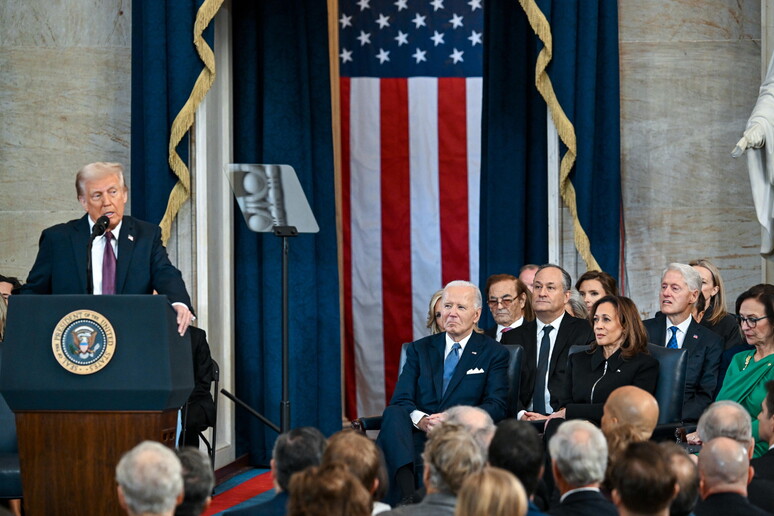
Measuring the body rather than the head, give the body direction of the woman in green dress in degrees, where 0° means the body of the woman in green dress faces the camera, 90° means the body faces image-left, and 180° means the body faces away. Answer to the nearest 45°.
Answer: approximately 45°

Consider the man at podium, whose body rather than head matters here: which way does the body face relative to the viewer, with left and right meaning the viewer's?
facing the viewer

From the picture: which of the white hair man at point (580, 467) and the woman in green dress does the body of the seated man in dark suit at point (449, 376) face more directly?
the white hair man

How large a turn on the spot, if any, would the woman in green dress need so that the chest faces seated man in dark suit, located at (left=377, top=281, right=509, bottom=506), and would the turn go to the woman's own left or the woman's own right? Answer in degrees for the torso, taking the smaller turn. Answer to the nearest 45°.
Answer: approximately 45° to the woman's own right

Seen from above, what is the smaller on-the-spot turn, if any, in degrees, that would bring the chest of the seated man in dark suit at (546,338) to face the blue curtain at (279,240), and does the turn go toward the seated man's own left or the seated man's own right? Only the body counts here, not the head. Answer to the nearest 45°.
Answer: approximately 90° to the seated man's own right

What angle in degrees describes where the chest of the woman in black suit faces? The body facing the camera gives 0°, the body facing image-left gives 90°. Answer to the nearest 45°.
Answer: approximately 45°

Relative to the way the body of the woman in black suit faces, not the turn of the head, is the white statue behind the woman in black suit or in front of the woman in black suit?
behind

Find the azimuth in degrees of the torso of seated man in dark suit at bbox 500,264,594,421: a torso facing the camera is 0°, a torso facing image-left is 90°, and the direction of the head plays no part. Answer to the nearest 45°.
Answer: approximately 45°

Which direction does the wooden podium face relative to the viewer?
toward the camera

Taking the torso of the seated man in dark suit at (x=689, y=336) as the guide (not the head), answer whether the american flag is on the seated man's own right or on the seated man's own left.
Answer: on the seated man's own right

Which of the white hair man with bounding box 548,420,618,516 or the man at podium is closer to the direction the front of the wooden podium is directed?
the white hair man

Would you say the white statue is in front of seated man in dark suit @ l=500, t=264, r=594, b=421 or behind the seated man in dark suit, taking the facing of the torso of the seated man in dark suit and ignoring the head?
behind

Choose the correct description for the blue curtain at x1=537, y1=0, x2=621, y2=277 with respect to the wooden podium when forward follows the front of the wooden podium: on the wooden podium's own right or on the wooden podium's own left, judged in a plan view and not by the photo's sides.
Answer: on the wooden podium's own left

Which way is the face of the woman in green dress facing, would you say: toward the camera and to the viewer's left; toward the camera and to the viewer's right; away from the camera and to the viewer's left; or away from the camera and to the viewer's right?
toward the camera and to the viewer's left

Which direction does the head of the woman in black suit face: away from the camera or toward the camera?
toward the camera

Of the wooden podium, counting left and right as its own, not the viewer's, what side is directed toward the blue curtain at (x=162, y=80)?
back
